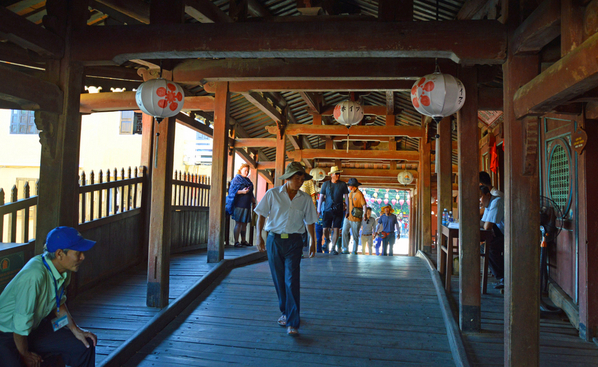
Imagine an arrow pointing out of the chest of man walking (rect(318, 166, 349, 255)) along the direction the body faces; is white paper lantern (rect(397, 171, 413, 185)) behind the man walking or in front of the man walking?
behind

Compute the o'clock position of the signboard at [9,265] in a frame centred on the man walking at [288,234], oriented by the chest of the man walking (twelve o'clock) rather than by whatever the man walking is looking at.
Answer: The signboard is roughly at 3 o'clock from the man walking.

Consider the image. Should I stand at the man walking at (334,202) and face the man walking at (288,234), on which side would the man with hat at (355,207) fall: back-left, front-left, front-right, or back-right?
back-left

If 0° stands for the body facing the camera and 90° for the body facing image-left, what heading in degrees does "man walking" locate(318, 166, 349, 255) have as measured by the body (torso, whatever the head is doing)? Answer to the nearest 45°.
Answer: approximately 0°

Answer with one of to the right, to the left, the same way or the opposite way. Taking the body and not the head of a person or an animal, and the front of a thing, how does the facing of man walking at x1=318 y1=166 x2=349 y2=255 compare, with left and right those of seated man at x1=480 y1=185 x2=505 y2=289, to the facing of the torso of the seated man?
to the left

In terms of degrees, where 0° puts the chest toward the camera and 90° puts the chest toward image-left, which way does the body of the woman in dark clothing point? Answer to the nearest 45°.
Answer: approximately 315°

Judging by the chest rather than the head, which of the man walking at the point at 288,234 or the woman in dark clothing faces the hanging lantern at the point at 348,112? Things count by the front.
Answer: the woman in dark clothing

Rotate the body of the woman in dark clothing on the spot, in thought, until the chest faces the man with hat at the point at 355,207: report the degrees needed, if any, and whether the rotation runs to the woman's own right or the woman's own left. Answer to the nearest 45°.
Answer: approximately 45° to the woman's own left

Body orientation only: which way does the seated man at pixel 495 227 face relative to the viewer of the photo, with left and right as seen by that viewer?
facing to the left of the viewer
